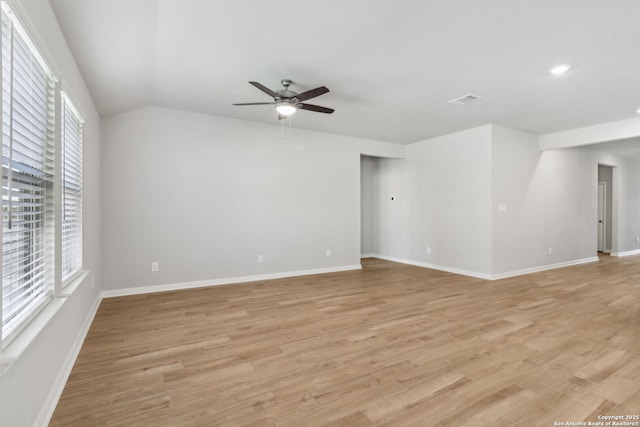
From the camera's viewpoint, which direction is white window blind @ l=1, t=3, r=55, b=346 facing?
to the viewer's right

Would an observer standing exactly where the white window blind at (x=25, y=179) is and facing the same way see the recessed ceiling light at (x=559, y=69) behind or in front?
in front

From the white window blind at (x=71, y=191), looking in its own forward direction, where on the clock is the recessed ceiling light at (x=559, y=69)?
The recessed ceiling light is roughly at 1 o'clock from the white window blind.

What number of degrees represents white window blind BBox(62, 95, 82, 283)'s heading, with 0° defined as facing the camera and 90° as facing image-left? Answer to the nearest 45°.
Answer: approximately 270°

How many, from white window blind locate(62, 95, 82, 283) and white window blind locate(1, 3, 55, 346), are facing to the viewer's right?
2

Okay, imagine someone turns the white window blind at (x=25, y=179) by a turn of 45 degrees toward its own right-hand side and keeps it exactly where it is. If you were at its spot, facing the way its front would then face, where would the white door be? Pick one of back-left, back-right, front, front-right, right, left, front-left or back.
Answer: front-left

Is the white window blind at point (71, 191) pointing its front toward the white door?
yes

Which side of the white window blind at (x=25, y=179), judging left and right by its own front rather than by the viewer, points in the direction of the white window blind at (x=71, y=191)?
left

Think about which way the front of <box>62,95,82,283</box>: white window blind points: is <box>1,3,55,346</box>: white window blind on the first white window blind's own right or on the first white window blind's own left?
on the first white window blind's own right
